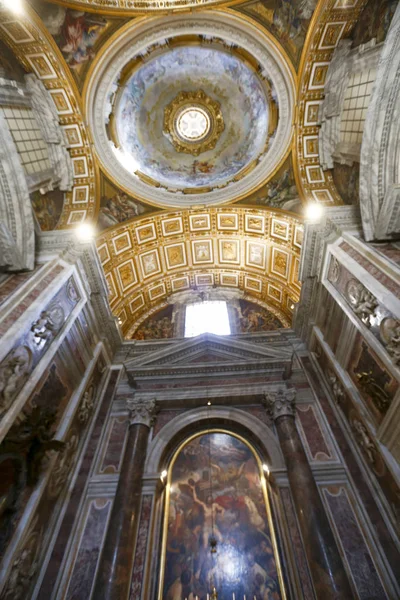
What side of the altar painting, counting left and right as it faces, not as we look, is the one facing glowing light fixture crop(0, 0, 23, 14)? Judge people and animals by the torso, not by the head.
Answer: front

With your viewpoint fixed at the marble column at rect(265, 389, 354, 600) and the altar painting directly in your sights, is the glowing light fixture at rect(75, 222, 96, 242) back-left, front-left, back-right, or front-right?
front-left

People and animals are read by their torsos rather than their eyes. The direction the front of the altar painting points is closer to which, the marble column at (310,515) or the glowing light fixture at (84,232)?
the glowing light fixture

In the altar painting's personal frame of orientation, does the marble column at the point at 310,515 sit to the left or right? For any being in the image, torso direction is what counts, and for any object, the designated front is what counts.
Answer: on its left

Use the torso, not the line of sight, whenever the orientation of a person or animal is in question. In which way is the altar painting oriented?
toward the camera

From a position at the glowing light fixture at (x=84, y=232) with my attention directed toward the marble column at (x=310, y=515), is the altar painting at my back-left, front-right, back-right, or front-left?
front-left

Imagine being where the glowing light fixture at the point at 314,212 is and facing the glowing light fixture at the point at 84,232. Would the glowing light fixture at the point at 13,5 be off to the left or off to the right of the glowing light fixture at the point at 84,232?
left

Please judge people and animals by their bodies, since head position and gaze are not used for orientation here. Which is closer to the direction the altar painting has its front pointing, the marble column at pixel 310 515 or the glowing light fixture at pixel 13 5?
the glowing light fixture

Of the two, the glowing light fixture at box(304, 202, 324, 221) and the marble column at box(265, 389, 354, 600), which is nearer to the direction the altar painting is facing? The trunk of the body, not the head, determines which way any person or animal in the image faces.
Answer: the glowing light fixture

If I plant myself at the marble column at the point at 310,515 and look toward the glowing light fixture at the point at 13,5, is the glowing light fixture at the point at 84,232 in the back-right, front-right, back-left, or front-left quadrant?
front-right

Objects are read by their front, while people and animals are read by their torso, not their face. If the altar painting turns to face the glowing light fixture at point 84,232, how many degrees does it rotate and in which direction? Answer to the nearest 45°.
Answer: approximately 45° to its right

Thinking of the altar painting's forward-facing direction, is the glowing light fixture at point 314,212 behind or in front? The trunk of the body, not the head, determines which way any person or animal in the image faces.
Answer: in front

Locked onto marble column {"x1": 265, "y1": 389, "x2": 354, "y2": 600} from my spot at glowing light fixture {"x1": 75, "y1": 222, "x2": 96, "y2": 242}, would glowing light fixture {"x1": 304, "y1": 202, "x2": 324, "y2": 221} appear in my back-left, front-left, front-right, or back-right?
front-right
